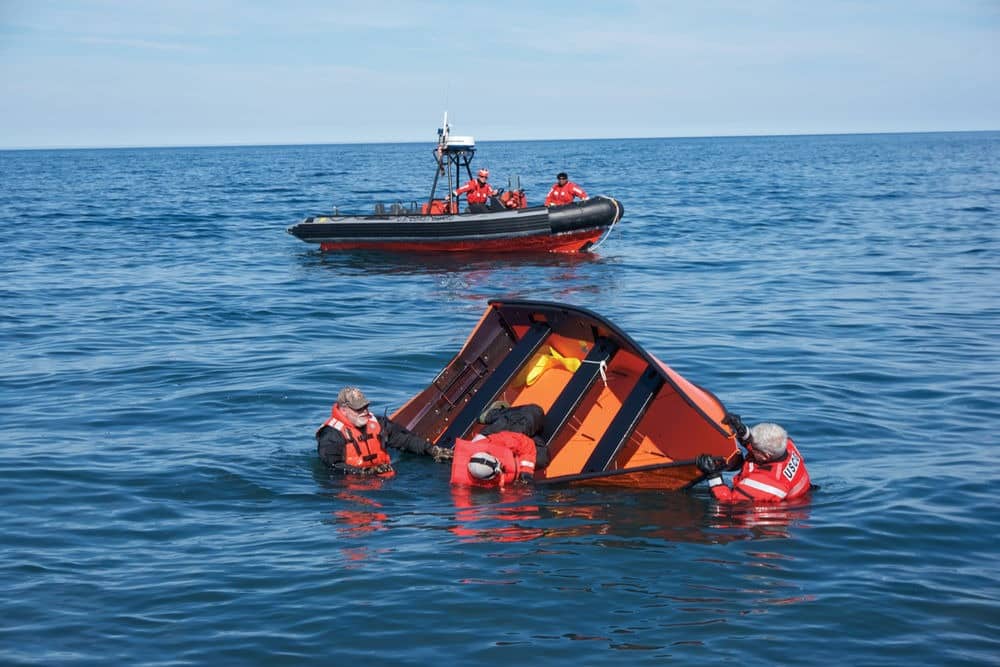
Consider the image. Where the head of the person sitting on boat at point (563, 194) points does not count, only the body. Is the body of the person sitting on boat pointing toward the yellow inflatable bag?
yes

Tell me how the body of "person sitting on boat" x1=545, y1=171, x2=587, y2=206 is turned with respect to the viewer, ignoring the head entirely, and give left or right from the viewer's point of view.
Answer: facing the viewer

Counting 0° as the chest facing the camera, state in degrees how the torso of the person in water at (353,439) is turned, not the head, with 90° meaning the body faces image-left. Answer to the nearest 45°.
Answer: approximately 315°

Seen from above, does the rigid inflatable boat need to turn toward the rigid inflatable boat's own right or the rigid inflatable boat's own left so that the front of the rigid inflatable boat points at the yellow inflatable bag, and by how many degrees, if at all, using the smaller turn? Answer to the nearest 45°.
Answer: approximately 90° to the rigid inflatable boat's own right

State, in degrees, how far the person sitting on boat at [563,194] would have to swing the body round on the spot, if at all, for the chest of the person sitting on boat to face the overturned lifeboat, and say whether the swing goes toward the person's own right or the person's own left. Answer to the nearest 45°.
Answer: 0° — they already face it

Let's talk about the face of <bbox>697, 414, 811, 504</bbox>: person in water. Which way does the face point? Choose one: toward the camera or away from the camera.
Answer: away from the camera

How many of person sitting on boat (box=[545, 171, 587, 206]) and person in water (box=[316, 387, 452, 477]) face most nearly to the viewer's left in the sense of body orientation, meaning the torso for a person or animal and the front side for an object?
0

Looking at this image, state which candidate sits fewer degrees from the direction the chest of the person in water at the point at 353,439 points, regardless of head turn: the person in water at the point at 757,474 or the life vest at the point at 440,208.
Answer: the person in water

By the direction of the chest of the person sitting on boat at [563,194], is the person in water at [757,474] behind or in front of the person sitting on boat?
in front

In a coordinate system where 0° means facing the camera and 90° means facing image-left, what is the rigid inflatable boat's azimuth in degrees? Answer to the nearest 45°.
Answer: approximately 270°

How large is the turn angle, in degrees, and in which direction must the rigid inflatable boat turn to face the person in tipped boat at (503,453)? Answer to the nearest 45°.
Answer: approximately 90° to its right

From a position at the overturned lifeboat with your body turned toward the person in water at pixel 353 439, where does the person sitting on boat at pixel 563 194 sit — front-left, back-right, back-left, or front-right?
back-right

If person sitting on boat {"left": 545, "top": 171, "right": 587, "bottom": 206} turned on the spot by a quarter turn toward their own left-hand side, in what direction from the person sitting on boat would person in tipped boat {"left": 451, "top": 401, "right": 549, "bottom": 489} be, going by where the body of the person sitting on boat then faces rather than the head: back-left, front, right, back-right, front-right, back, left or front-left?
right

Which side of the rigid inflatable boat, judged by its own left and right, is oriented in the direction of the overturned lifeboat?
right

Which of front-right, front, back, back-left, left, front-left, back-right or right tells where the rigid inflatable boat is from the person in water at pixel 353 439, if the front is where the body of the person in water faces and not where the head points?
back-left
